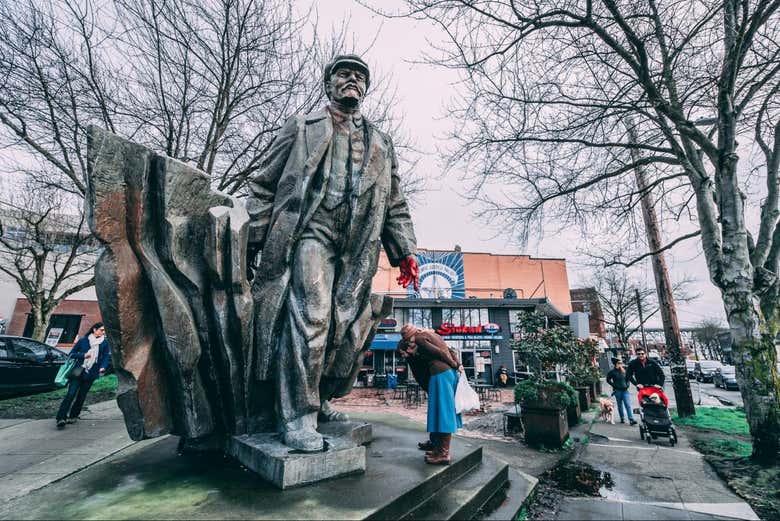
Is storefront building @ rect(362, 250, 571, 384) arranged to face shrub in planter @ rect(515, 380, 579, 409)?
yes

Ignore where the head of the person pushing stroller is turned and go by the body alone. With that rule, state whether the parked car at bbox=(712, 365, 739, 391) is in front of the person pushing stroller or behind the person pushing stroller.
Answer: behind

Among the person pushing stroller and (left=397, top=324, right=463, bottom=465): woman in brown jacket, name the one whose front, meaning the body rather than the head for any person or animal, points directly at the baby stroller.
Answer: the person pushing stroller

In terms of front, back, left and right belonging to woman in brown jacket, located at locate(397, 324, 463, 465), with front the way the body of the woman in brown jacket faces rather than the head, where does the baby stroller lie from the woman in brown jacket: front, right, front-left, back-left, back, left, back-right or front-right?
back-right

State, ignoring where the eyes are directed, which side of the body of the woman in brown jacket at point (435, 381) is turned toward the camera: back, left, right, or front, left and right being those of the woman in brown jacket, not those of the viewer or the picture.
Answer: left

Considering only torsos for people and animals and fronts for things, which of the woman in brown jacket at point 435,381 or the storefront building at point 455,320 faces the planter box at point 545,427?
the storefront building

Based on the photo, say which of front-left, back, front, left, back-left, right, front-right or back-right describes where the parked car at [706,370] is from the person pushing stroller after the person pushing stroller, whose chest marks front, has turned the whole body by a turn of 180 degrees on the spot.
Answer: front

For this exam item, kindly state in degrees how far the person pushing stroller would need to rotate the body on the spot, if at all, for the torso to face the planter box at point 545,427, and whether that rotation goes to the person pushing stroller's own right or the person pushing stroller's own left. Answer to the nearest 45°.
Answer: approximately 45° to the person pushing stroller's own right

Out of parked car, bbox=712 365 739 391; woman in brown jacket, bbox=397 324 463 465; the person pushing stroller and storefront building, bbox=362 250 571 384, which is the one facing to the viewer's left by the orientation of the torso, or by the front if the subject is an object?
the woman in brown jacket

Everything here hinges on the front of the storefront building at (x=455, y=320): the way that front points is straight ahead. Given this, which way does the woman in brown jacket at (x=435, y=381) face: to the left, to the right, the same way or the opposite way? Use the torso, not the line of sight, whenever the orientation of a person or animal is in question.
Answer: to the right

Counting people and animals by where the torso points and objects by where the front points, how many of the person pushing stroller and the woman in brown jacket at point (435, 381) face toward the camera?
1

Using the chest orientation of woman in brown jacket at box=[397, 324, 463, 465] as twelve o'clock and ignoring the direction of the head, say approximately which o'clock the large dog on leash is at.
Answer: The large dog on leash is roughly at 4 o'clock from the woman in brown jacket.

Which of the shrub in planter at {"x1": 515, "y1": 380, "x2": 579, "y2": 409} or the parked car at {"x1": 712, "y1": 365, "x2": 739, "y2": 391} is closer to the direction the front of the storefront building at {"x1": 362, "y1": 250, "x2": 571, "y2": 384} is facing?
the shrub in planter

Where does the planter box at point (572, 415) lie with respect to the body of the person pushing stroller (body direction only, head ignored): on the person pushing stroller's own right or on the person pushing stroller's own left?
on the person pushing stroller's own right
